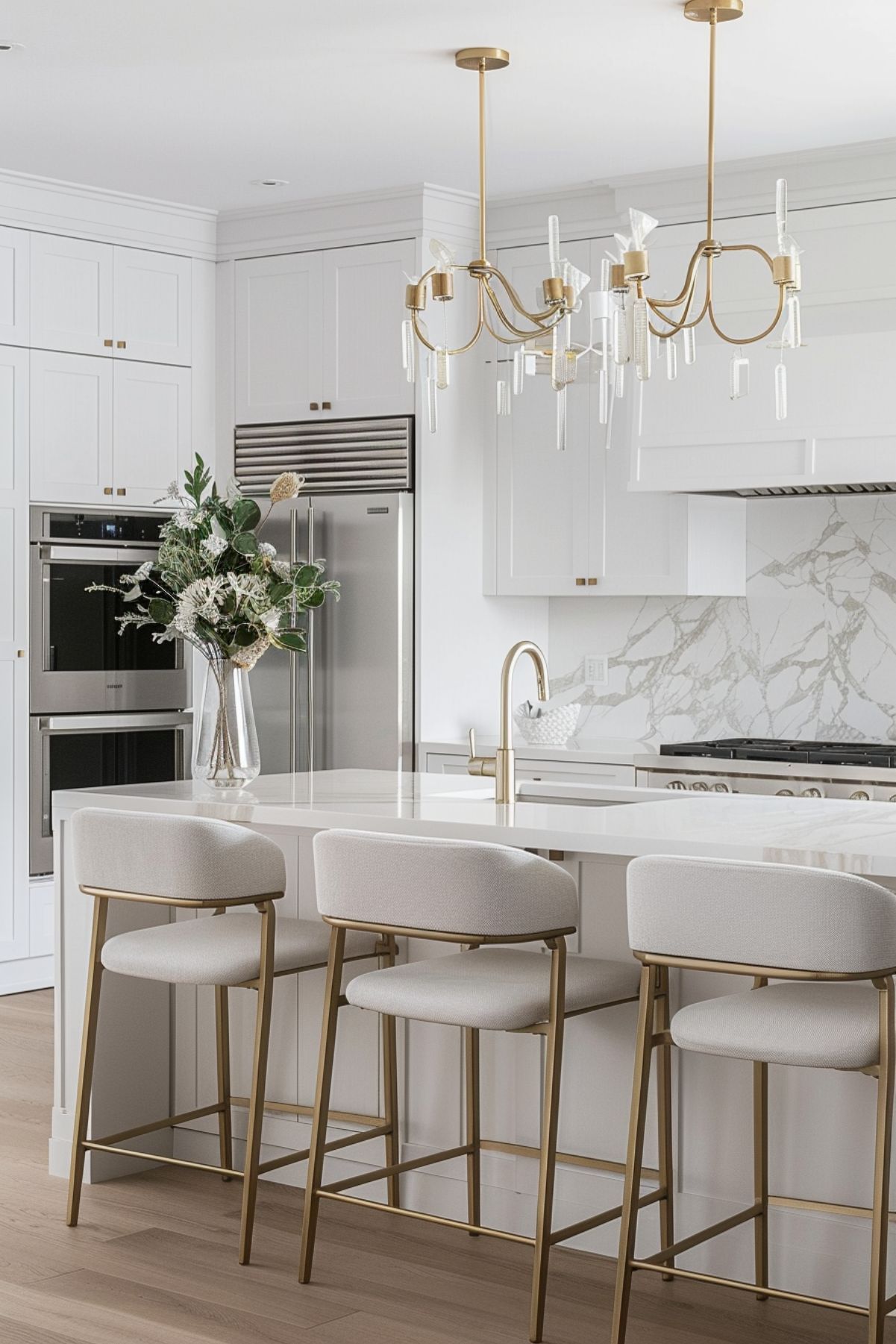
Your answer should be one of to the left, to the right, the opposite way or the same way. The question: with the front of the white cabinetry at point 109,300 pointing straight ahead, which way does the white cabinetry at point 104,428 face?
the same way

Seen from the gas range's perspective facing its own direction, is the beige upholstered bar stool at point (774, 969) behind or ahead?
ahead

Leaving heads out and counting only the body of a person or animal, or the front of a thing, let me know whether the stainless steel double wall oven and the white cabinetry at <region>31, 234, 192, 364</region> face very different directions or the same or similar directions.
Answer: same or similar directions

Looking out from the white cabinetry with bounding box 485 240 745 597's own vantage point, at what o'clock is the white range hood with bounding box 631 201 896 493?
the white range hood with bounding box 631 201 896 493 is roughly at 9 o'clock from the white cabinetry with bounding box 485 240 745 597.

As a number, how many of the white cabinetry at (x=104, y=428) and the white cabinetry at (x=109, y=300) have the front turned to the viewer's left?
0

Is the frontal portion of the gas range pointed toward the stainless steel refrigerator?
no

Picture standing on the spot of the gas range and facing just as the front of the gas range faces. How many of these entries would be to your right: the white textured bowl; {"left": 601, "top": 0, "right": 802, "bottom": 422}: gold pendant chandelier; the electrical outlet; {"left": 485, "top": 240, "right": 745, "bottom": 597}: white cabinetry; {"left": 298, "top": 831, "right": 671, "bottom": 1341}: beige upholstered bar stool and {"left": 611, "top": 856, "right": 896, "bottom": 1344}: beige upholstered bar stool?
3

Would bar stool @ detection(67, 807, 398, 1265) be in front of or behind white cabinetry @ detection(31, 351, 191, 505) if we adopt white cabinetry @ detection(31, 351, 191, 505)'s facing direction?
in front

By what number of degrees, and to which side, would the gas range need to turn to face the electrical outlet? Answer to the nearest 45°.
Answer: approximately 90° to its right

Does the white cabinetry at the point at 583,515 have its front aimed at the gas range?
no

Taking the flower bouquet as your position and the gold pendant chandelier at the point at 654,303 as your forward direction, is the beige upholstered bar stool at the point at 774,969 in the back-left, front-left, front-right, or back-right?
front-right

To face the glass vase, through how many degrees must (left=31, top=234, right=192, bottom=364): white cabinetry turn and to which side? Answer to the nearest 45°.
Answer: approximately 45° to its right

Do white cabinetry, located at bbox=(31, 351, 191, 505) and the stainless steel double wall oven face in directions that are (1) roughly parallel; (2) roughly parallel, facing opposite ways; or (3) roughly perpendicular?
roughly parallel

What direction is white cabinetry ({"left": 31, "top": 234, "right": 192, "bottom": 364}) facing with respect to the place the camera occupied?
facing the viewer and to the right of the viewer
